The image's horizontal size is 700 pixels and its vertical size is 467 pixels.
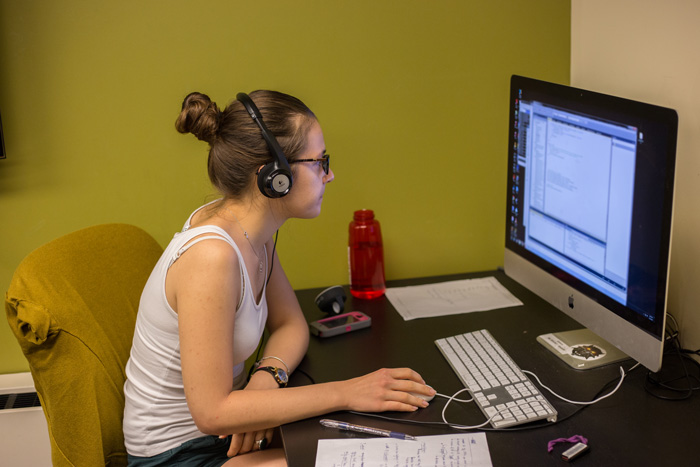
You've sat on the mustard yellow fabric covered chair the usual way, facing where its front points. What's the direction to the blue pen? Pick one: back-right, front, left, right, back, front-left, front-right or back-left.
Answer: front

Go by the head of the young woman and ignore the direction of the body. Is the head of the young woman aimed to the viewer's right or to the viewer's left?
to the viewer's right

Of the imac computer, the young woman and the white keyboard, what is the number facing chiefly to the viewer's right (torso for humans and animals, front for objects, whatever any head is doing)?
1

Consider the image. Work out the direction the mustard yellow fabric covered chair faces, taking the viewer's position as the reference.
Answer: facing away from the viewer and to the right of the viewer

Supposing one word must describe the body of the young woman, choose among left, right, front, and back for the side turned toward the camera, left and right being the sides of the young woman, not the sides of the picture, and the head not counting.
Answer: right

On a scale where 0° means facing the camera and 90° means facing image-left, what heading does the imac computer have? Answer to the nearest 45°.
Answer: approximately 45°

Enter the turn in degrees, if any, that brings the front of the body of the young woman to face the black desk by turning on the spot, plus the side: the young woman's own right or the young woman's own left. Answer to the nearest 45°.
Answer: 0° — they already face it

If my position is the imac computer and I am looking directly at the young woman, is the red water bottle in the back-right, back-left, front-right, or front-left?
front-right

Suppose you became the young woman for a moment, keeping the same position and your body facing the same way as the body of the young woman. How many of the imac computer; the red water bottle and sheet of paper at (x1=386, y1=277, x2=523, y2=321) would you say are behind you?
0

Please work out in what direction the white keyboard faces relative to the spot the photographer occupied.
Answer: facing to the left of the viewer

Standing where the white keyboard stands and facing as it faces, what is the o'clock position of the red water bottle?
The red water bottle is roughly at 2 o'clock from the white keyboard.

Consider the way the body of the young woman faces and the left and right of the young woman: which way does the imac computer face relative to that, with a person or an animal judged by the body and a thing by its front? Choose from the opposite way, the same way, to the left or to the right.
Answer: the opposite way

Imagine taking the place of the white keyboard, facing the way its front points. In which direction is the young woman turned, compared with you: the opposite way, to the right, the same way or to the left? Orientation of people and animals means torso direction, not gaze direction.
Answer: the opposite way

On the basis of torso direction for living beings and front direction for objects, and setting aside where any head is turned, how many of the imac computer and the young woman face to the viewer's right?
1
